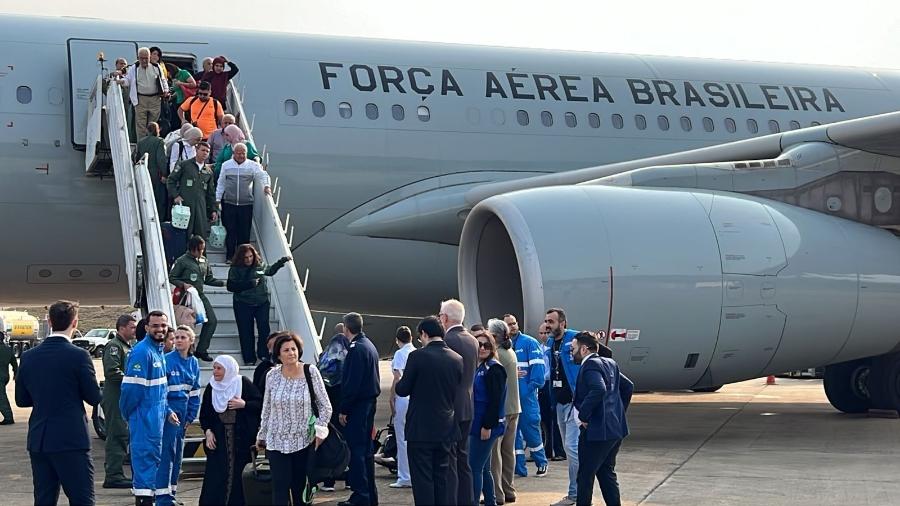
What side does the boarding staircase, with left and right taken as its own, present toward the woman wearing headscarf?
front

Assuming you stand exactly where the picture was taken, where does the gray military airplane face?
facing the viewer and to the left of the viewer

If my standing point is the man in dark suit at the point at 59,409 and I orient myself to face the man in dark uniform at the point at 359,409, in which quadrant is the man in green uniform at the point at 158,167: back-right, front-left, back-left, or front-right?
front-left

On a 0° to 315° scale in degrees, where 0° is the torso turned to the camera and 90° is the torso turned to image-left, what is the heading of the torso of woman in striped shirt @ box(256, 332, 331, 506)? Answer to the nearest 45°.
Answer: approximately 0°

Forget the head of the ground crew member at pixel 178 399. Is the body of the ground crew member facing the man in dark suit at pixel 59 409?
no

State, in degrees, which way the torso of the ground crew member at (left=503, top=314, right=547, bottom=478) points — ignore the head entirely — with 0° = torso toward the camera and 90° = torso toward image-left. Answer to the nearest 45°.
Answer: approximately 45°

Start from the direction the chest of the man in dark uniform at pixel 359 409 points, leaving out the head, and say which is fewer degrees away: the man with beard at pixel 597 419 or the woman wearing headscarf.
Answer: the woman wearing headscarf

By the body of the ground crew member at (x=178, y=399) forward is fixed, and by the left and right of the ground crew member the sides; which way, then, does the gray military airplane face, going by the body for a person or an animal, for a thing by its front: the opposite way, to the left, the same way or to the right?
to the right

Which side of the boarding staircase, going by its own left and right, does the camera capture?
front

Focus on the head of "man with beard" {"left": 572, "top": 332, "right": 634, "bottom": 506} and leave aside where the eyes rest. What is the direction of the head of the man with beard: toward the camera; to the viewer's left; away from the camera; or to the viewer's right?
to the viewer's left

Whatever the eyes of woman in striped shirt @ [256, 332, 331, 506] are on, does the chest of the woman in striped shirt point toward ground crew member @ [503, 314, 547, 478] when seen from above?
no

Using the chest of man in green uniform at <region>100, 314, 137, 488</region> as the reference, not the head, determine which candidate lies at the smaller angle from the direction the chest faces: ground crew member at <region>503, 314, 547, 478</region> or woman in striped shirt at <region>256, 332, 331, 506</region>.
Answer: the ground crew member
